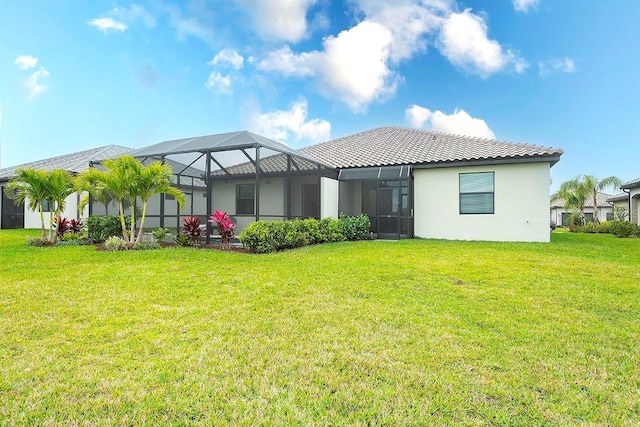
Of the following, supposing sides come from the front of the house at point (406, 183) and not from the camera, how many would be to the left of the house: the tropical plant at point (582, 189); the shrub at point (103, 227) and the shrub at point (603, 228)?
1

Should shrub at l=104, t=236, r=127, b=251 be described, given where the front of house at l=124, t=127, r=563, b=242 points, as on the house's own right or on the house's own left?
on the house's own left

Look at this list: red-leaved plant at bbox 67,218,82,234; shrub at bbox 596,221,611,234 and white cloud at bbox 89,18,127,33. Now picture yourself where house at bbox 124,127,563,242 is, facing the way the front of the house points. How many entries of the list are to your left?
2

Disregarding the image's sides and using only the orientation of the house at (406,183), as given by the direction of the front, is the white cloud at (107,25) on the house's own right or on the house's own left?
on the house's own left

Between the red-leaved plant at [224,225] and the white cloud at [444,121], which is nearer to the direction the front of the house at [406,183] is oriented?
the white cloud

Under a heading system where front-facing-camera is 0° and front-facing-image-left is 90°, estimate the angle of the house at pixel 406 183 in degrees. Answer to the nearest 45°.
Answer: approximately 180°

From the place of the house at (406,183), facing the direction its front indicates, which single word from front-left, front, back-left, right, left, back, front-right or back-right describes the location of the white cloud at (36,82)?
left

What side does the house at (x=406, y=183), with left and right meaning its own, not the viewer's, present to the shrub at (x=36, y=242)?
left

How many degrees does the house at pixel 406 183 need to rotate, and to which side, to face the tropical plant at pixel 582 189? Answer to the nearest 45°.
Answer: approximately 45° to its right

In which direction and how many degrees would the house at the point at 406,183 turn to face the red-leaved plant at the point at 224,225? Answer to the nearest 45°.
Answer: approximately 135° to its left

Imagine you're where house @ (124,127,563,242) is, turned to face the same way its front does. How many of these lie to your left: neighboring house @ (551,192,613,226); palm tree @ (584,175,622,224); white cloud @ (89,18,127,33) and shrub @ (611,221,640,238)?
1

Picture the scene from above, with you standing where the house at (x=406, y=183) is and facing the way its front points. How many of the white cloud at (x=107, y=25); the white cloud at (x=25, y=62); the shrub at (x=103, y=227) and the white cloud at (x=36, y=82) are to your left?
4
